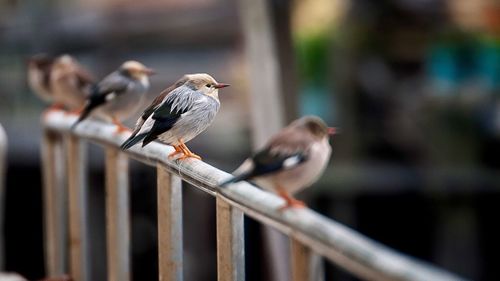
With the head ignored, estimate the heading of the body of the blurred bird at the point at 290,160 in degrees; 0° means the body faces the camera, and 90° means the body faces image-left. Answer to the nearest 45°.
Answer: approximately 270°

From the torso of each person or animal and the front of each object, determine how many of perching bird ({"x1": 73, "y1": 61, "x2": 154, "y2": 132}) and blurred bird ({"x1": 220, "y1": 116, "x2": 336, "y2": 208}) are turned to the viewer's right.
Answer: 2

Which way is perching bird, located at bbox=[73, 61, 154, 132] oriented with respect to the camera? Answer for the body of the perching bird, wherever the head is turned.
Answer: to the viewer's right

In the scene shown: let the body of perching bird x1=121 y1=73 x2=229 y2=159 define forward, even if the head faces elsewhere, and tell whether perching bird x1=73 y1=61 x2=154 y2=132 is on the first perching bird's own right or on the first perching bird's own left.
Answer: on the first perching bird's own left

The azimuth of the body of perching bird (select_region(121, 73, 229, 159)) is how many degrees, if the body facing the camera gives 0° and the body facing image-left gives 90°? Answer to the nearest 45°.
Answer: approximately 270°
